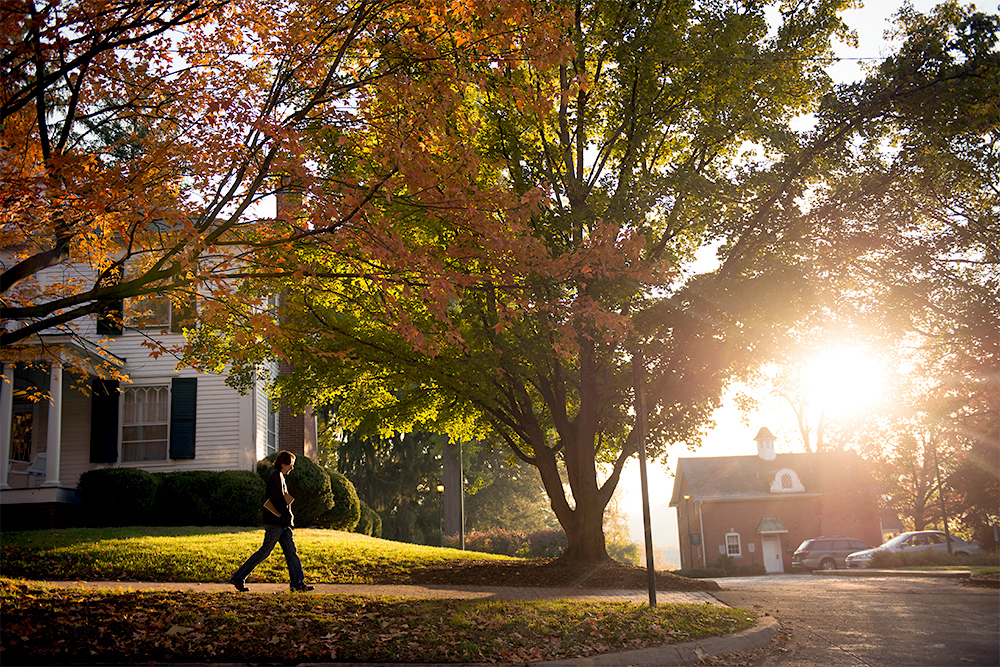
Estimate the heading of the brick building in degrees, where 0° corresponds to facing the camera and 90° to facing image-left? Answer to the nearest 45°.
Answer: approximately 0°
